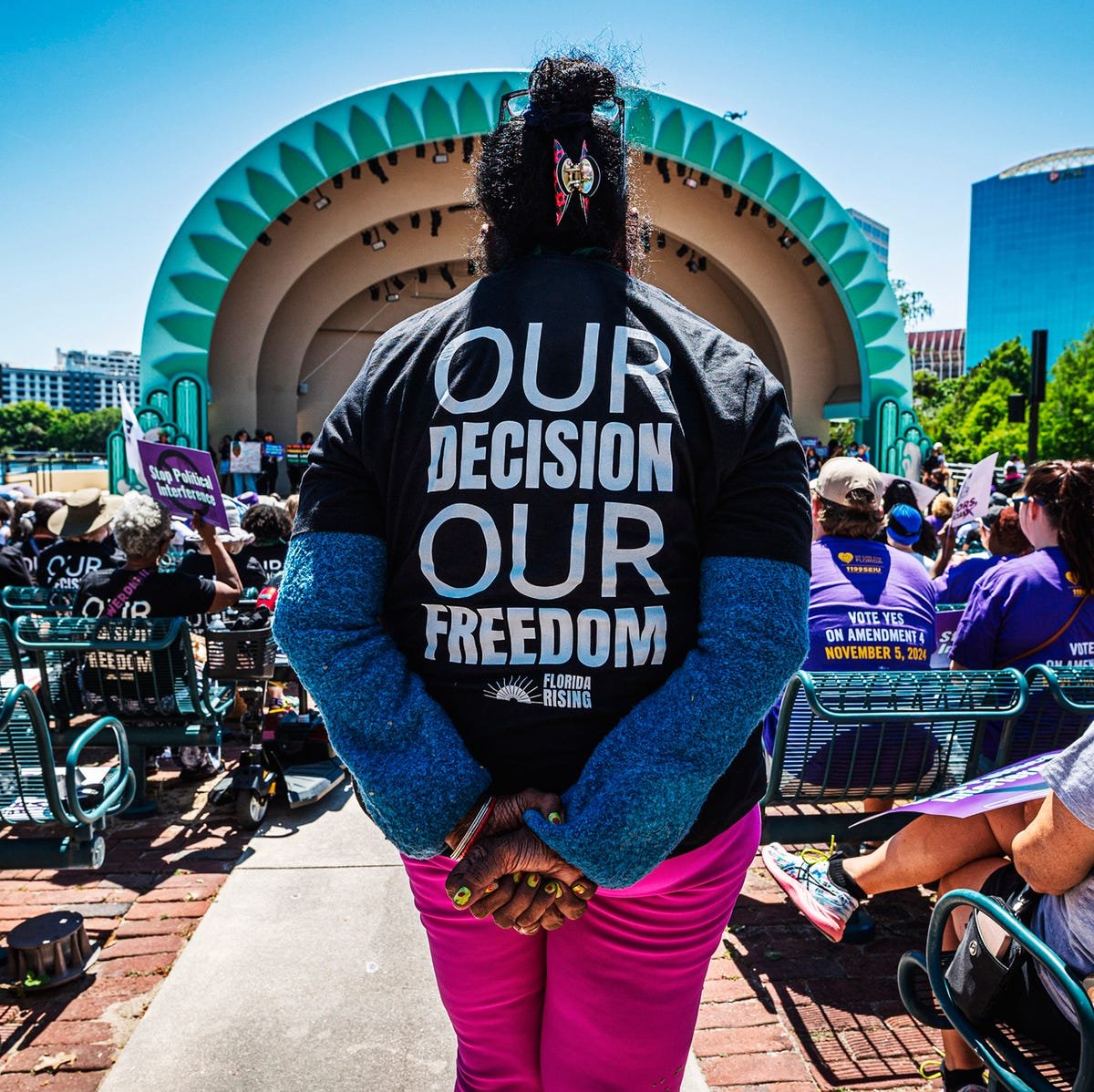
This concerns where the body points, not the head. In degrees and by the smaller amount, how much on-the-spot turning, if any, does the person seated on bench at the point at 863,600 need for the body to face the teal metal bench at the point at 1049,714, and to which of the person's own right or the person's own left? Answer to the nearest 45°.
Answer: approximately 90° to the person's own right

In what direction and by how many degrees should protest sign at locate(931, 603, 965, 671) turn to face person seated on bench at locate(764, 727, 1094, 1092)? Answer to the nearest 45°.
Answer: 0° — it already faces them

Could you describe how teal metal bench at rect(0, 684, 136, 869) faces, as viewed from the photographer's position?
facing away from the viewer and to the right of the viewer

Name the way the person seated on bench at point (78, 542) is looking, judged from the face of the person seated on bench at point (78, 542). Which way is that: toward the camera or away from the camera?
away from the camera

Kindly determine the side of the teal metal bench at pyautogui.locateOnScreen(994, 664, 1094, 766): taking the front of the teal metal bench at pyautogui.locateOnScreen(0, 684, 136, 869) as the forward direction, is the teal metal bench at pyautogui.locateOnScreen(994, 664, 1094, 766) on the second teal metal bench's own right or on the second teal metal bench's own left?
on the second teal metal bench's own right

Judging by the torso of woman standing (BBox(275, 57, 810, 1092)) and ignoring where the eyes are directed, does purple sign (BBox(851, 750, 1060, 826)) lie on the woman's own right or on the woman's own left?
on the woman's own right

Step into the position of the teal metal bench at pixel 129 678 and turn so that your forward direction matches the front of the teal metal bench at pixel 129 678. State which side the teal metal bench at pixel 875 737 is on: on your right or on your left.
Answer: on your right

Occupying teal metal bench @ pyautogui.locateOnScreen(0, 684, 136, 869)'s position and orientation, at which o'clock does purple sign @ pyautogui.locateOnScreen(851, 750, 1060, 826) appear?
The purple sign is roughly at 3 o'clock from the teal metal bench.

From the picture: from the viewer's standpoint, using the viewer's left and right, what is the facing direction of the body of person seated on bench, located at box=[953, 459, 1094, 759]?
facing away from the viewer and to the left of the viewer

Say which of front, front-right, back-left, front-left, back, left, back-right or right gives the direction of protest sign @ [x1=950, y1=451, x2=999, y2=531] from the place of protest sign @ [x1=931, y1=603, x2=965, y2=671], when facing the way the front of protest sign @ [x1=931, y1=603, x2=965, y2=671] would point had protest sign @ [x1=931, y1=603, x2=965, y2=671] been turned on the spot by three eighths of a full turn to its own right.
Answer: front-right

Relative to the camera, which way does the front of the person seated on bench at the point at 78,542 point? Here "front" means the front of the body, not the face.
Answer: away from the camera

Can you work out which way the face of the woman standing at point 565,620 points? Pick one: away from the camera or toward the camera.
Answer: away from the camera

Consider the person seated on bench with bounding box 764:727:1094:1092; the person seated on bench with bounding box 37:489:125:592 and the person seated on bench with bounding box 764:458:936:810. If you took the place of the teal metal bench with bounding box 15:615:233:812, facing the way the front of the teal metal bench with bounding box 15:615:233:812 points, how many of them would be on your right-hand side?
2

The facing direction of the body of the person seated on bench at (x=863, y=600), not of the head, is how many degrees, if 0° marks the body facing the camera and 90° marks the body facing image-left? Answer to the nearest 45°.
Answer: approximately 180°
